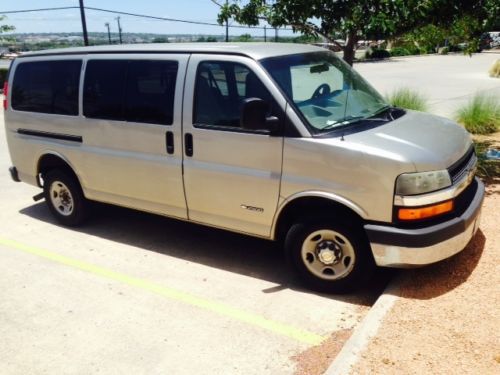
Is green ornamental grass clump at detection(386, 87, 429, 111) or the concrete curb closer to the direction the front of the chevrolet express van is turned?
the concrete curb

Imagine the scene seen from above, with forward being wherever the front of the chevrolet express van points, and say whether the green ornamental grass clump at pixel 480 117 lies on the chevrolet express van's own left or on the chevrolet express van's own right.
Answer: on the chevrolet express van's own left

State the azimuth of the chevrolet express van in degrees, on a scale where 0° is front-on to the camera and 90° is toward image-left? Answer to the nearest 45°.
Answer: approximately 315°

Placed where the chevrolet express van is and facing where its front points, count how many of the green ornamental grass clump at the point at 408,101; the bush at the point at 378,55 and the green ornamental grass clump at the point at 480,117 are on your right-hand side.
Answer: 0

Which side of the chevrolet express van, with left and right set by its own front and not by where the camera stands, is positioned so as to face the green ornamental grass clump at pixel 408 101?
left

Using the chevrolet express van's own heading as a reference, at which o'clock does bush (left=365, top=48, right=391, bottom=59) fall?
The bush is roughly at 8 o'clock from the chevrolet express van.
